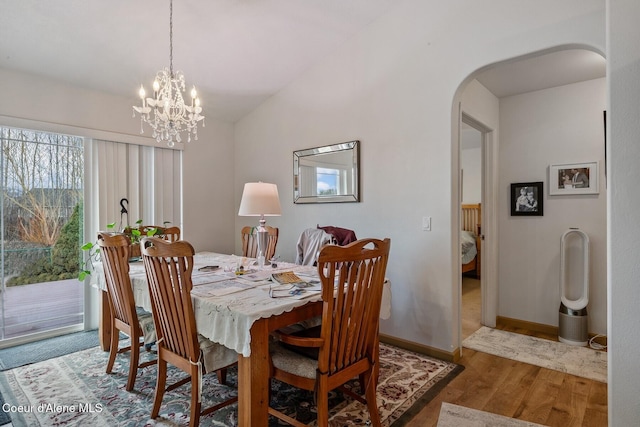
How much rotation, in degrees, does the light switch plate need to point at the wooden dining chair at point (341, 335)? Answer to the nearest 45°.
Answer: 0° — it already faces it

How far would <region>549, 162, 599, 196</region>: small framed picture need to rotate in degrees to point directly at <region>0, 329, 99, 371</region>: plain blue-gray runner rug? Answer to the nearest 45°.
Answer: approximately 45° to its right

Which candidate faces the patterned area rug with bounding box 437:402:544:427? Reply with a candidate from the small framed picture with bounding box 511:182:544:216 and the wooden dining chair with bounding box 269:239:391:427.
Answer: the small framed picture

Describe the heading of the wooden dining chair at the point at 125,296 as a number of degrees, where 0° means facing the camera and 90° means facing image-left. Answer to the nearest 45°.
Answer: approximately 225°

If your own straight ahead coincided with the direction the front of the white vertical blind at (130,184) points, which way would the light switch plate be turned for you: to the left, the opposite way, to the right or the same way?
to the right

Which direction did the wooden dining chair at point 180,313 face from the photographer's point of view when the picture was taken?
facing away from the viewer and to the right of the viewer

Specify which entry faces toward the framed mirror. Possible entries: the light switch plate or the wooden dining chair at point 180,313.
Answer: the wooden dining chair
